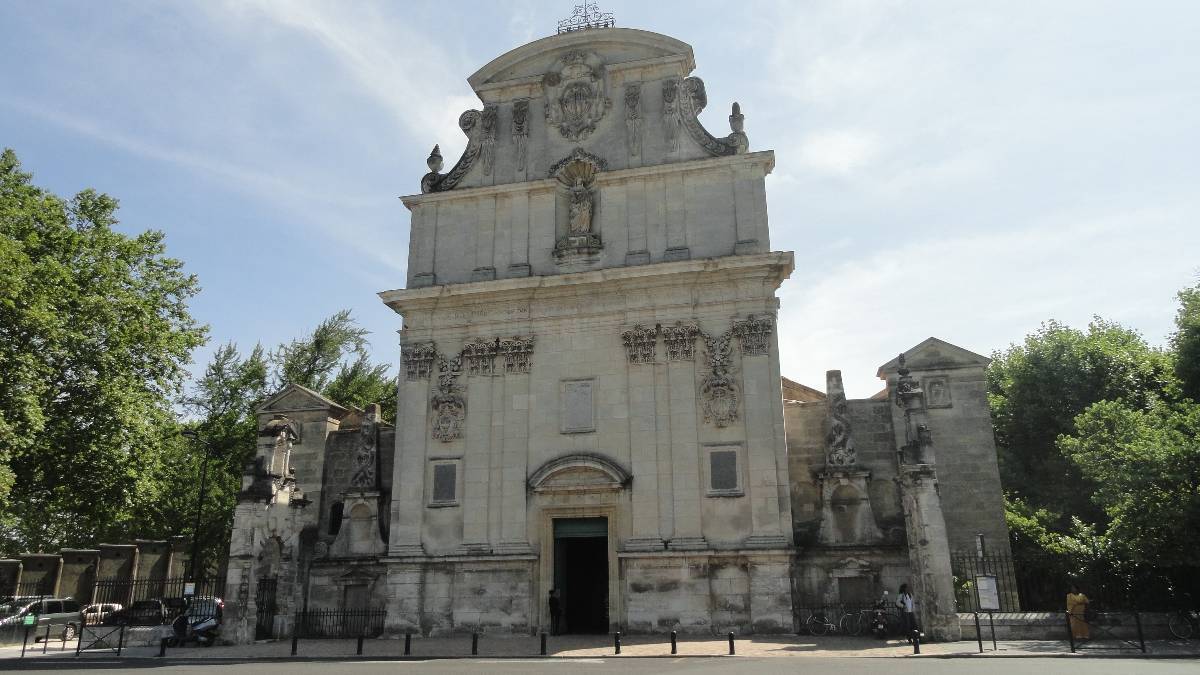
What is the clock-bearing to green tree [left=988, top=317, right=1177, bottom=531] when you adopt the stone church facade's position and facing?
The green tree is roughly at 8 o'clock from the stone church facade.

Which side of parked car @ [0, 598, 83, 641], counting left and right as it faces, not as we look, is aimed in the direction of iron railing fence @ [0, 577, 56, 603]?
right

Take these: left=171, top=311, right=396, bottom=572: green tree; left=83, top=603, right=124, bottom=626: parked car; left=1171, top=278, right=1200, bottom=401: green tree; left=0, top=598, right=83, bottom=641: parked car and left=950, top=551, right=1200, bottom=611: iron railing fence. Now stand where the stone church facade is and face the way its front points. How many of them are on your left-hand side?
2

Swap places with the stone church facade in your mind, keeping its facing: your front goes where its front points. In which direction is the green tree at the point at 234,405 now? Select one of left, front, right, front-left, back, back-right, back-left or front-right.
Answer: back-right

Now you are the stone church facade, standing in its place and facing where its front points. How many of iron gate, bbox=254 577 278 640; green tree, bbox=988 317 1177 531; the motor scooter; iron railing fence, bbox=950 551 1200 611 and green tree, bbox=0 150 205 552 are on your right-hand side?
3

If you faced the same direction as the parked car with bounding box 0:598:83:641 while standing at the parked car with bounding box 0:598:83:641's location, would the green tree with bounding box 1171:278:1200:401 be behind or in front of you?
behind

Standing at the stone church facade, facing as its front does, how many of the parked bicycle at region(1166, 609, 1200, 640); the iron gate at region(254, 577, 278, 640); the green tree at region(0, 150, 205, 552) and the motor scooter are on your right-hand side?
3

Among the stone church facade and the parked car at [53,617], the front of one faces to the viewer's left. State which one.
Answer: the parked car

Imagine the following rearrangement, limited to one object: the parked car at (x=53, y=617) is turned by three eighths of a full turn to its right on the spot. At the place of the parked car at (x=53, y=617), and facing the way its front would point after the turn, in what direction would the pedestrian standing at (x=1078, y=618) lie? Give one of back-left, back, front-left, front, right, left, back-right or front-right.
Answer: right

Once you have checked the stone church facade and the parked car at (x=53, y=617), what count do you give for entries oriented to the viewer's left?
1

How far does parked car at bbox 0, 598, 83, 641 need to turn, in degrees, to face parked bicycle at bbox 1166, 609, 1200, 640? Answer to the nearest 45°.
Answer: approximately 135° to its left

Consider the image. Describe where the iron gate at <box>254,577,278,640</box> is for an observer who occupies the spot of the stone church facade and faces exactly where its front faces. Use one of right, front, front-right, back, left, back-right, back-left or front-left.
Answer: right

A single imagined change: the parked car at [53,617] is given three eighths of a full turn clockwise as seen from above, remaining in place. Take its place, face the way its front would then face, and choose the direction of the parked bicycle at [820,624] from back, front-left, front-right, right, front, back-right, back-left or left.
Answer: right

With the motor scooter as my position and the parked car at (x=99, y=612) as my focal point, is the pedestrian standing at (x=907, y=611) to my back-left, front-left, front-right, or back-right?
back-right

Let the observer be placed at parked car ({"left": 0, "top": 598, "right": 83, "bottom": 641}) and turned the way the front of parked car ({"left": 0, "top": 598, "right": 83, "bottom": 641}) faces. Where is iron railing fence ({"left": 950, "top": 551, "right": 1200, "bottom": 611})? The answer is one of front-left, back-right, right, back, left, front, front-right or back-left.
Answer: back-left

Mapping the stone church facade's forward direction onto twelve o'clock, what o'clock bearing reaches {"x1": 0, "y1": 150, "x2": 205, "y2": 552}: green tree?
The green tree is roughly at 3 o'clock from the stone church facade.

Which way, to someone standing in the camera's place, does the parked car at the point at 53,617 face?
facing to the left of the viewer
